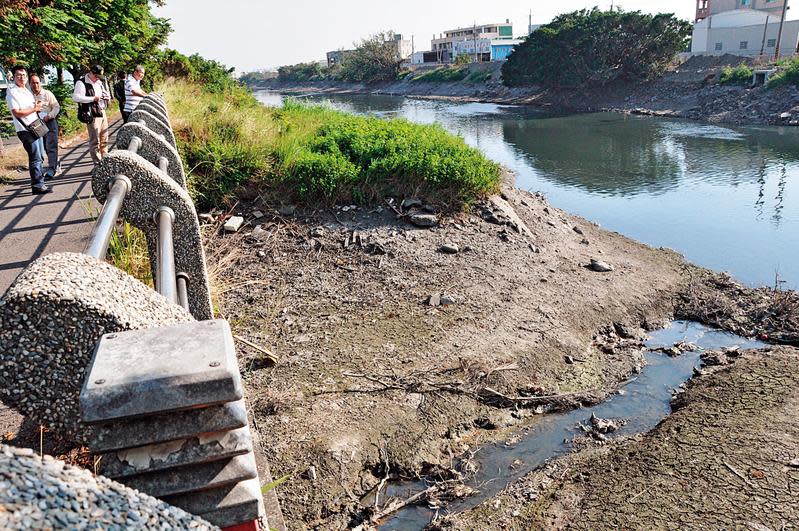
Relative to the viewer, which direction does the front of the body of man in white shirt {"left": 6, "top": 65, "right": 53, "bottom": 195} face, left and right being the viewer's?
facing the viewer and to the right of the viewer

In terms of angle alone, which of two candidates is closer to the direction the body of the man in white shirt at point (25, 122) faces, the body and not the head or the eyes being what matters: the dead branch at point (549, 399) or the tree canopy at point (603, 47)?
the dead branch

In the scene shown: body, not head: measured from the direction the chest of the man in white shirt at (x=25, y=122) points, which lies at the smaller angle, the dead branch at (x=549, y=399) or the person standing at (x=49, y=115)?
the dead branch

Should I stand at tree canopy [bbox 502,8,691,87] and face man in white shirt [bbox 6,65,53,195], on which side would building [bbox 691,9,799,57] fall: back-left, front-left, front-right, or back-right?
back-left

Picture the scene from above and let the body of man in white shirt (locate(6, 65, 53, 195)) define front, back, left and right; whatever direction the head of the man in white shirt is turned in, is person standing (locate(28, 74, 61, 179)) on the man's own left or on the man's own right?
on the man's own left

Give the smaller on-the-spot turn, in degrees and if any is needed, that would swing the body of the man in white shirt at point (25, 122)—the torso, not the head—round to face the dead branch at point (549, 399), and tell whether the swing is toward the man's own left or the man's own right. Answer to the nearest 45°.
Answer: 0° — they already face it

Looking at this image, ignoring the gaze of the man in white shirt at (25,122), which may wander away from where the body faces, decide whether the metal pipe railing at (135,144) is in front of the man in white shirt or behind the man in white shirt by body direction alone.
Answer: in front

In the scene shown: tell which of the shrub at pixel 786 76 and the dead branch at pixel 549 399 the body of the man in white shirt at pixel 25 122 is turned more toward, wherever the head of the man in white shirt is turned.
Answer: the dead branch

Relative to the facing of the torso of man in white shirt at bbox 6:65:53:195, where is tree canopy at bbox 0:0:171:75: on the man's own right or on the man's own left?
on the man's own left

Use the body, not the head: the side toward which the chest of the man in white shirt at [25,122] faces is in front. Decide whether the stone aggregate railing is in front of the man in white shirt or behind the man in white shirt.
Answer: in front
